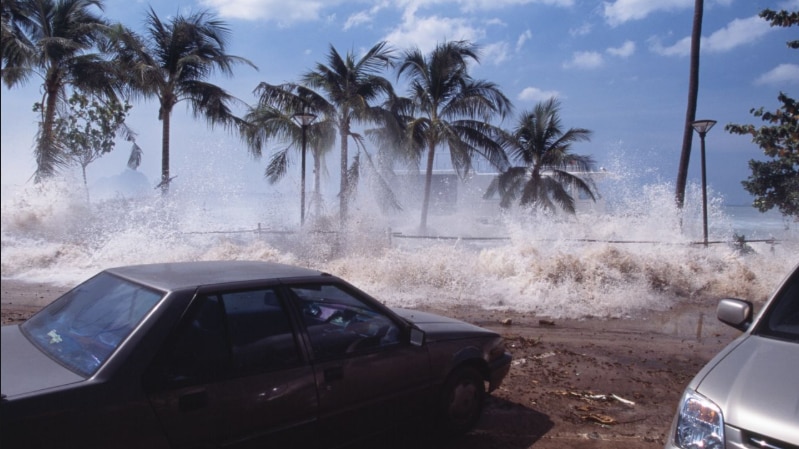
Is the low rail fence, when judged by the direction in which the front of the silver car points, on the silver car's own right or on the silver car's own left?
on the silver car's own right

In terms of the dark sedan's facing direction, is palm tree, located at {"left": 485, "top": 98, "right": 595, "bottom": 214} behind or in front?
in front

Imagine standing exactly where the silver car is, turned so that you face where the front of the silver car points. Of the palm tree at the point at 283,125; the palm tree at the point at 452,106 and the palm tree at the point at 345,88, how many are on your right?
3

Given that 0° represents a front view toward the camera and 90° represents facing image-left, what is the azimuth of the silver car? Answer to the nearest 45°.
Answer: approximately 45°

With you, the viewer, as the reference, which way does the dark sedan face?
facing away from the viewer and to the right of the viewer

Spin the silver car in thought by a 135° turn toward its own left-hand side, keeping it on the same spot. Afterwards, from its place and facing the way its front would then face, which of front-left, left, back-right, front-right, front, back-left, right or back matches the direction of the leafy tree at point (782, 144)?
left

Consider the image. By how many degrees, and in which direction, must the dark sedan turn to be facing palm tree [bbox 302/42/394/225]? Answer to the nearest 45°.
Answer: approximately 45° to its left

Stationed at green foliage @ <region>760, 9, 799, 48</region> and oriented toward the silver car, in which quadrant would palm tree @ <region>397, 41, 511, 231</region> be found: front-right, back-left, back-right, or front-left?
back-right

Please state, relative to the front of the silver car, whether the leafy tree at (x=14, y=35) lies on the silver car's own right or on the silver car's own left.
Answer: on the silver car's own right

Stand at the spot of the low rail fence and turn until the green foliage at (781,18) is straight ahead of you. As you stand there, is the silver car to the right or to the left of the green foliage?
right

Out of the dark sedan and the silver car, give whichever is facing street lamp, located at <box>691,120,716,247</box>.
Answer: the dark sedan
